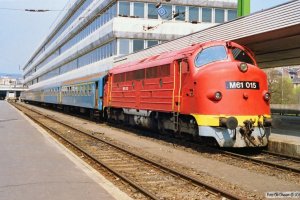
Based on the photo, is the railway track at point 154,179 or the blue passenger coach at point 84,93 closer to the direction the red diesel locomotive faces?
the railway track

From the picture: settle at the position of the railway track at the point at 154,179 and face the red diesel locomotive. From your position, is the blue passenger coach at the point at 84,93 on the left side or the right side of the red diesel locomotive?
left

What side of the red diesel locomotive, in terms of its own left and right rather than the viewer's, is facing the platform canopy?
left

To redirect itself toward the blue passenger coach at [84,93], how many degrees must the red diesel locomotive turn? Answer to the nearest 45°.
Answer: approximately 180°

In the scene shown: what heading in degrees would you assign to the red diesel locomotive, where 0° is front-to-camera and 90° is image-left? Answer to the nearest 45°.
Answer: approximately 315°
